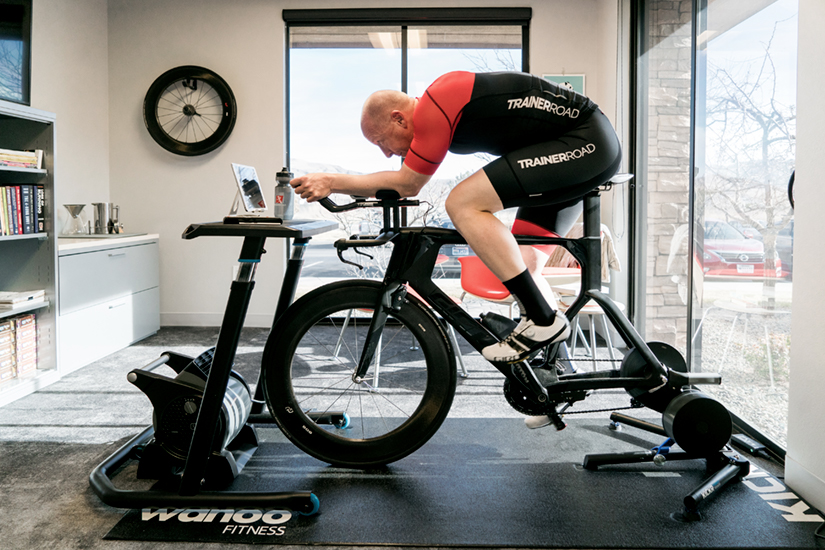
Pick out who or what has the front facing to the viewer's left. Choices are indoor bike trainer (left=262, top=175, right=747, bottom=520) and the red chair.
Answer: the indoor bike trainer

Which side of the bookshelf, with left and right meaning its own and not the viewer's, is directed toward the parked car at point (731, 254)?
front

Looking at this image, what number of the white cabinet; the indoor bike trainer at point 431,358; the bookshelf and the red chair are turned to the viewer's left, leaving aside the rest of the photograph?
1

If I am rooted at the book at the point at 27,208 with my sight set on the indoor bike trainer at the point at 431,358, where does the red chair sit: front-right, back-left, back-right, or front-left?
front-left

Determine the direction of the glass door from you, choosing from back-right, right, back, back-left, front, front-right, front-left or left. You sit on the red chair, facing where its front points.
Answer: front

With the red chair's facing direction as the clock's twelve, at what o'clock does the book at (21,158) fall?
The book is roughly at 4 o'clock from the red chair.

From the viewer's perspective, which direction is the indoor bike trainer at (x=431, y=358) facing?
to the viewer's left

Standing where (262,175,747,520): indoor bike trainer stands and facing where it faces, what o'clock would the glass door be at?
The glass door is roughly at 5 o'clock from the indoor bike trainer.

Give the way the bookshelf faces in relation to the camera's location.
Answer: facing the viewer and to the right of the viewer

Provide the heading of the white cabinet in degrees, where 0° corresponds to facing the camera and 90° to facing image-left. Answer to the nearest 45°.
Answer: approximately 315°
